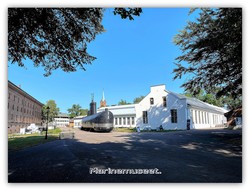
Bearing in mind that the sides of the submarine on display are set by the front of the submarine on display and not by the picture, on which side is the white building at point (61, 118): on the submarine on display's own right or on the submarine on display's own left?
on the submarine on display's own right

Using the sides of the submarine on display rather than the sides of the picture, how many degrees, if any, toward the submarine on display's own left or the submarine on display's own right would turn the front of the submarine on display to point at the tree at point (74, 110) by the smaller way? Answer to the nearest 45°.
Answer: approximately 180°

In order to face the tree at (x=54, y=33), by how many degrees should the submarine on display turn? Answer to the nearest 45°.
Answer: approximately 45° to its right
